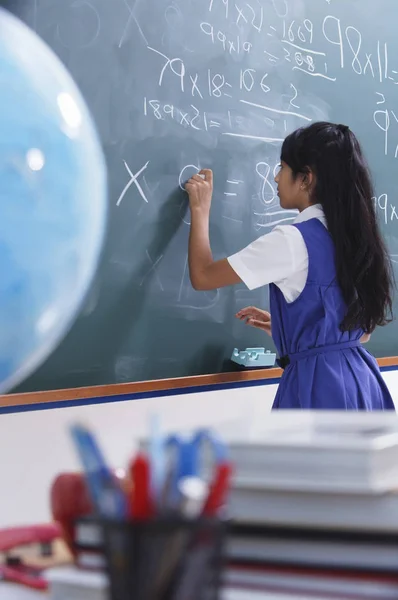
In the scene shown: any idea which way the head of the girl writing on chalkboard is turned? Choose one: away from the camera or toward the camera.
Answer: away from the camera

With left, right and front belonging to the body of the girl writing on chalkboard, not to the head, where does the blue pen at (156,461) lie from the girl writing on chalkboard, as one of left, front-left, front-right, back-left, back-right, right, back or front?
back-left

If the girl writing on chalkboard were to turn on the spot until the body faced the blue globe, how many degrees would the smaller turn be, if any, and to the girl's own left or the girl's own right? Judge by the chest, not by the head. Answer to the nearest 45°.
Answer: approximately 135° to the girl's own left

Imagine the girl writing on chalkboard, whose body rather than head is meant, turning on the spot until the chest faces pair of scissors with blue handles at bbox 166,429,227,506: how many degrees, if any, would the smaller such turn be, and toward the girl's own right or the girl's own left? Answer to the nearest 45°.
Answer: approximately 135° to the girl's own left

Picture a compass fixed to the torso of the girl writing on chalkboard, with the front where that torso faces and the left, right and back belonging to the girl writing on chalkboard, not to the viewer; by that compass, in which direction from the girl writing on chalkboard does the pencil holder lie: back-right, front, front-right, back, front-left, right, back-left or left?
back-left

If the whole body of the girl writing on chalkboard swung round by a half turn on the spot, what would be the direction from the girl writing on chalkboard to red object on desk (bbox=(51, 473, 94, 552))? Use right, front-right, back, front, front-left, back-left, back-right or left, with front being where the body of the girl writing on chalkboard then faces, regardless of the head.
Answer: front-right

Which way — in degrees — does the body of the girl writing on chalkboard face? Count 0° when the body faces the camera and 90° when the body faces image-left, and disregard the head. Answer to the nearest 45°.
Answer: approximately 135°

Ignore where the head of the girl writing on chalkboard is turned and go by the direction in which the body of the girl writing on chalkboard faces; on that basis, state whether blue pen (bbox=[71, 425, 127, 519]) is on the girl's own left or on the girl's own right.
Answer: on the girl's own left

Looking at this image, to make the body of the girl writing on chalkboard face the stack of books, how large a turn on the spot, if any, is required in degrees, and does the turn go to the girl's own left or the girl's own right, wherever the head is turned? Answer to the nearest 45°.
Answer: approximately 135° to the girl's own left
